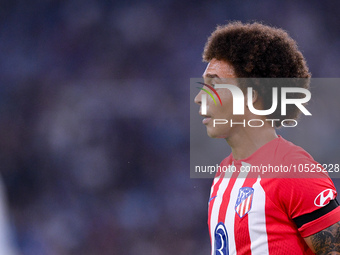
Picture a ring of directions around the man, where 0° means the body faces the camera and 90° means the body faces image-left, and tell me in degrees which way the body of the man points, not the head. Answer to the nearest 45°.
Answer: approximately 45°

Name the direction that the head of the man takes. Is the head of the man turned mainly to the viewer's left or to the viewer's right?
to the viewer's left
